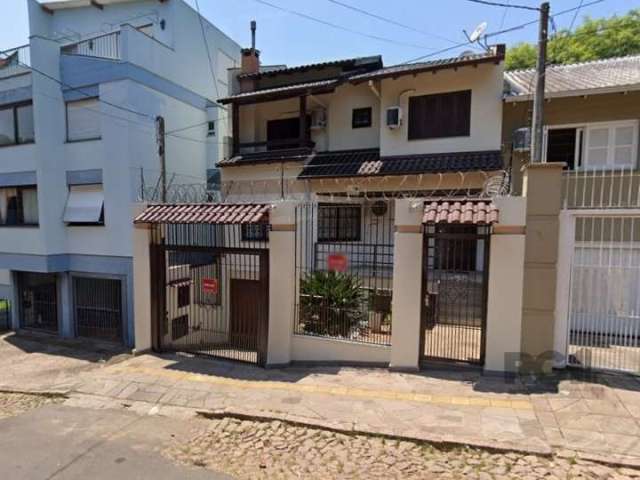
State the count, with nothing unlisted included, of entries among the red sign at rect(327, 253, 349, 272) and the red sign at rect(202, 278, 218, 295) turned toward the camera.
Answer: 2

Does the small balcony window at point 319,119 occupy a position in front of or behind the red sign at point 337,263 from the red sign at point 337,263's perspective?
behind

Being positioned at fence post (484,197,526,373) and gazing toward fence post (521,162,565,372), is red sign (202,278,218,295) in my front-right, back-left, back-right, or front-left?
back-left

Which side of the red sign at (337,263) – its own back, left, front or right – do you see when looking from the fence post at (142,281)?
right

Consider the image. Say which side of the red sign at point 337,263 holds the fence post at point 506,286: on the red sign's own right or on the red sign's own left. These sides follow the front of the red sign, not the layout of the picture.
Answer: on the red sign's own left

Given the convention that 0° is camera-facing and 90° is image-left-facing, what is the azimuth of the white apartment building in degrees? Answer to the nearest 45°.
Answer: approximately 45°

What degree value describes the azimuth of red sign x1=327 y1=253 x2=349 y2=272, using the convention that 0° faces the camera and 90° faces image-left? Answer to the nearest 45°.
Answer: approximately 0°

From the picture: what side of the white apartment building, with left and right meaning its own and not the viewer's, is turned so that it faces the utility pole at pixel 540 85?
left

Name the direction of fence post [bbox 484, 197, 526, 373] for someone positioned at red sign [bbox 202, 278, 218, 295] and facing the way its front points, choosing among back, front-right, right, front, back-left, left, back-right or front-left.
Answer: front-left
